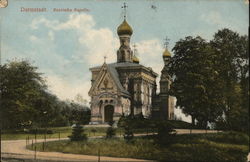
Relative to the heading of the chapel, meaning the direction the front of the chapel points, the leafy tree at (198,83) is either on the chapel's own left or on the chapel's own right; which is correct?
on the chapel's own left

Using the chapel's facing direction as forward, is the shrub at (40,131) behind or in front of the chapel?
in front

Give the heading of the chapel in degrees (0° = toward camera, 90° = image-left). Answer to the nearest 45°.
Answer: approximately 45°

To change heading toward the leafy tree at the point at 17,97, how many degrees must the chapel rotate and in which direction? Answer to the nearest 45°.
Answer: approximately 45° to its right
